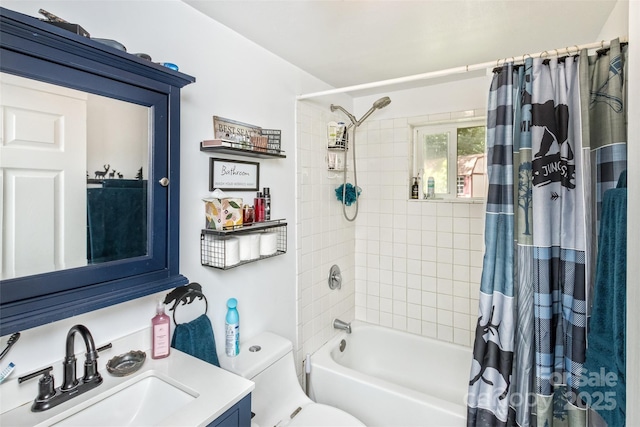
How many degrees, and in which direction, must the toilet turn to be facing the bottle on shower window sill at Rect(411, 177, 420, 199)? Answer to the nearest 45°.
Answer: approximately 90° to its left

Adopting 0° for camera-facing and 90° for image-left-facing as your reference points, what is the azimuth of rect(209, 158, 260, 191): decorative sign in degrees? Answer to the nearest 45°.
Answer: approximately 315°

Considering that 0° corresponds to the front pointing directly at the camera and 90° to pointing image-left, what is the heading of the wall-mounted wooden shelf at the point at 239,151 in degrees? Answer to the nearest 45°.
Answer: approximately 315°

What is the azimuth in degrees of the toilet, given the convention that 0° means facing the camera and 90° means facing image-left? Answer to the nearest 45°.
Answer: approximately 315°
